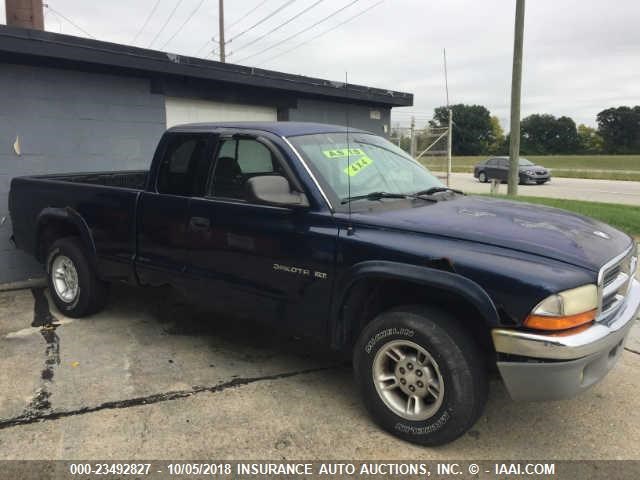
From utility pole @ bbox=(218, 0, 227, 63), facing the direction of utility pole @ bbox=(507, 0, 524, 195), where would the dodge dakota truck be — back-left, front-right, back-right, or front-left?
front-right

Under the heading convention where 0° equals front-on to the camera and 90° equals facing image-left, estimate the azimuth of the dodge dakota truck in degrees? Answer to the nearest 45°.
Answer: approximately 315°

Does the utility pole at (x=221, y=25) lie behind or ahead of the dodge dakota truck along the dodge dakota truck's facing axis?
behind

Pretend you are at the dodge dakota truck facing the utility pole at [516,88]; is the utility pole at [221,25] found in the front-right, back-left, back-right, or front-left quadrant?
front-left

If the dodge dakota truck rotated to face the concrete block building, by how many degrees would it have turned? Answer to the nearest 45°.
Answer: approximately 180°

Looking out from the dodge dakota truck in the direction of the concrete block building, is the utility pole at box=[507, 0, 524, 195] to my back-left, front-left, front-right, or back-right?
front-right

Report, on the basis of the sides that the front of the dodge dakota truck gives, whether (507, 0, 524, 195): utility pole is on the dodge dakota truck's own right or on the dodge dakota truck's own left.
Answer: on the dodge dakota truck's own left

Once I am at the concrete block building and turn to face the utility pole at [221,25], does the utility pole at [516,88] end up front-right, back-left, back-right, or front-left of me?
front-right
